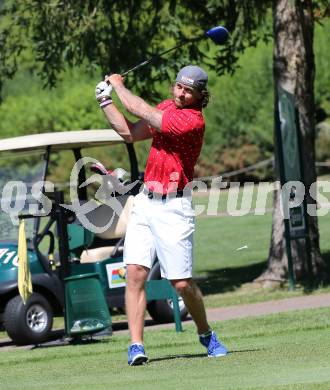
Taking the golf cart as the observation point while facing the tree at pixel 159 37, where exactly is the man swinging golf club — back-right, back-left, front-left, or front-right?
back-right

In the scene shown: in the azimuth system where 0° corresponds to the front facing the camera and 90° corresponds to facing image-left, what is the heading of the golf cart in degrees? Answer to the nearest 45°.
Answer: approximately 45°

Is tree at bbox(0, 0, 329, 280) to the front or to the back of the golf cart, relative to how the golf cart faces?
to the back

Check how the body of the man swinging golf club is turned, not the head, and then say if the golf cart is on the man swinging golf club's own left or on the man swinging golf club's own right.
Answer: on the man swinging golf club's own right

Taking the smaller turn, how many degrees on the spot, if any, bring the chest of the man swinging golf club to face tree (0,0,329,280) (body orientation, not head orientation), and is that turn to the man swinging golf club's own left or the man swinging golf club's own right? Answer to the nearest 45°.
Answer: approximately 135° to the man swinging golf club's own right

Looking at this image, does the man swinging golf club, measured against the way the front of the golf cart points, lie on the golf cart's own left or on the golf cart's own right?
on the golf cart's own left

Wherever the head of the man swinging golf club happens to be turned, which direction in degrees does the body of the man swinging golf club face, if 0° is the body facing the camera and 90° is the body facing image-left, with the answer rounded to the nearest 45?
approximately 45°
